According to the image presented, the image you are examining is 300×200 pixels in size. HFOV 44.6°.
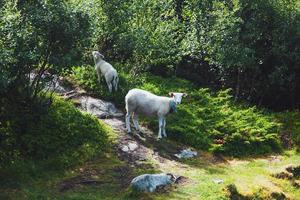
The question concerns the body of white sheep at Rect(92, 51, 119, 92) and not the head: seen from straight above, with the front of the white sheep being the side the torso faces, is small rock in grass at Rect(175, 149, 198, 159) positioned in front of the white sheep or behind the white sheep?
behind

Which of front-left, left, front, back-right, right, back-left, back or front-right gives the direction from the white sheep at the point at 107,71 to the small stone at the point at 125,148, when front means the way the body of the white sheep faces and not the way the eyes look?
back-left

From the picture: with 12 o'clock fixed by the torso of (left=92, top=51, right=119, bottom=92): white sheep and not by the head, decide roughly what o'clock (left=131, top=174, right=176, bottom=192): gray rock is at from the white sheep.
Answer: The gray rock is roughly at 7 o'clock from the white sheep.

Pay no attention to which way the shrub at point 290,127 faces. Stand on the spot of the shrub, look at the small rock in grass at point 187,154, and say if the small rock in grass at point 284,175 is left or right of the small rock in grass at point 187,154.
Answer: left

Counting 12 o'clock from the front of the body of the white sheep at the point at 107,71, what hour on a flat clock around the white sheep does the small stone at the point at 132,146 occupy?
The small stone is roughly at 7 o'clock from the white sheep.

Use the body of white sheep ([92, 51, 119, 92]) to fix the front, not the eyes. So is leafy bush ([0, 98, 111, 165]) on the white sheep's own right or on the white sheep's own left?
on the white sheep's own left

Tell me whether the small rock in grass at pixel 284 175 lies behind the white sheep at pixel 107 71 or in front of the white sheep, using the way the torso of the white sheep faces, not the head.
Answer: behind

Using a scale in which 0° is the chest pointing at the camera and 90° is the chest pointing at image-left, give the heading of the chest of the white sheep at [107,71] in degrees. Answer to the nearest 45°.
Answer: approximately 135°

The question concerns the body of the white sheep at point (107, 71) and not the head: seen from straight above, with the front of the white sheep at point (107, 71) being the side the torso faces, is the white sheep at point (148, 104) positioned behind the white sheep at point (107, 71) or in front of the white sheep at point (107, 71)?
behind
